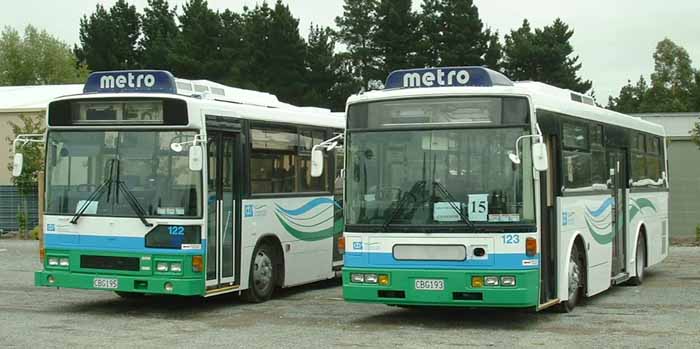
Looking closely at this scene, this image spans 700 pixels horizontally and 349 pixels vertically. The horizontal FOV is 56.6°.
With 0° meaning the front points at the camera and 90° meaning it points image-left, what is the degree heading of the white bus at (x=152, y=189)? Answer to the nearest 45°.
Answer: approximately 45°

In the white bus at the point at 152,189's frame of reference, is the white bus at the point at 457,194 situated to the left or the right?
on its left
